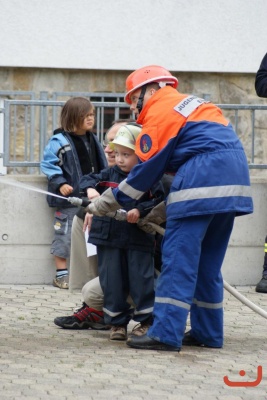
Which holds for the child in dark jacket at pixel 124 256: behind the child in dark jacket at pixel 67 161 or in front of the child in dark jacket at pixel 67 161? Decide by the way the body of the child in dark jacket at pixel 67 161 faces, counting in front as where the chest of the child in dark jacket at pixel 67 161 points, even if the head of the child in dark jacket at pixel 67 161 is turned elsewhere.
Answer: in front

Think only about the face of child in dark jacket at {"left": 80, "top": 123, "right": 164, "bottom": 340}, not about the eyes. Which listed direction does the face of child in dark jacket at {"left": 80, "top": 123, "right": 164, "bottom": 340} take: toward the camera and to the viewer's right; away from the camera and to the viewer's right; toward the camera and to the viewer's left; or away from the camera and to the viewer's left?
toward the camera and to the viewer's left

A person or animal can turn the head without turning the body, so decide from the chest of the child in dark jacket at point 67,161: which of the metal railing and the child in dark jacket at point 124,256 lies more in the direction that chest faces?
the child in dark jacket

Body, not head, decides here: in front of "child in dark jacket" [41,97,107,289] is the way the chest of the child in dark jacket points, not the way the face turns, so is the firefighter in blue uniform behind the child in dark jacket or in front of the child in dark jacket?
in front

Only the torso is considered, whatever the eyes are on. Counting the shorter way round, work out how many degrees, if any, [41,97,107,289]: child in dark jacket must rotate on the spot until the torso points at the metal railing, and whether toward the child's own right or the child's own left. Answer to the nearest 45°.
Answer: approximately 180°

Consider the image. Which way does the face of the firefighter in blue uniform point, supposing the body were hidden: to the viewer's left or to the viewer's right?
to the viewer's left

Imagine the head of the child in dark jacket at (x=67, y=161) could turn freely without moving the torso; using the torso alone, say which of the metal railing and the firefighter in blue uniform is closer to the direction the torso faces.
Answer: the firefighter in blue uniform

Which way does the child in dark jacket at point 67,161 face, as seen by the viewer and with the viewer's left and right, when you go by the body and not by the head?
facing the viewer and to the right of the viewer
